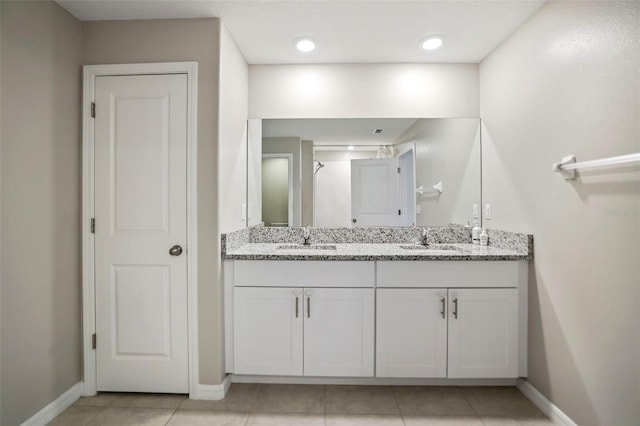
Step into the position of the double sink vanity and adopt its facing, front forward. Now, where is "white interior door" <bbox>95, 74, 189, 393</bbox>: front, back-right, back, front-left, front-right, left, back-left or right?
right

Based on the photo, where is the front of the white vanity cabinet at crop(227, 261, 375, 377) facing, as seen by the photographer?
facing the viewer

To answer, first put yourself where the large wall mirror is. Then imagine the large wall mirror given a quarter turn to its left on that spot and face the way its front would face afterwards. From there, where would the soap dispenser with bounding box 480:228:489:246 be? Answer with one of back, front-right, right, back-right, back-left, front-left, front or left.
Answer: front

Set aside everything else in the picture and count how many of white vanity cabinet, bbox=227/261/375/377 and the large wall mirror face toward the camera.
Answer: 2

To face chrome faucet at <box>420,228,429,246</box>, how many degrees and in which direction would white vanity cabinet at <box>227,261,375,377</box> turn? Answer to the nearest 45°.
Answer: approximately 135° to its left

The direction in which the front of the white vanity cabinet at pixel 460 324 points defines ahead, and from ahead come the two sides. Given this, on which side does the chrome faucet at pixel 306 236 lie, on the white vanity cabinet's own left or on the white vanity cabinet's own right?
on the white vanity cabinet's own right

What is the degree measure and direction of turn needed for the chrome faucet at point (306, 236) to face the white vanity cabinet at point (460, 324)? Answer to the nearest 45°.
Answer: approximately 45° to its left

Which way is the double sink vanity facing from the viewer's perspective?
toward the camera

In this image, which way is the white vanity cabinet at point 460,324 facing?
toward the camera

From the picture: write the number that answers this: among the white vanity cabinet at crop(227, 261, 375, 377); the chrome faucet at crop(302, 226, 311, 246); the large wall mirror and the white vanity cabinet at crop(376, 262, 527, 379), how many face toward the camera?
4
